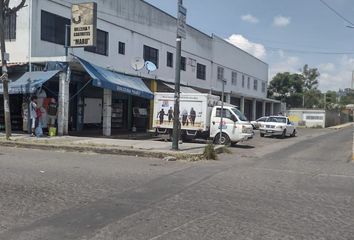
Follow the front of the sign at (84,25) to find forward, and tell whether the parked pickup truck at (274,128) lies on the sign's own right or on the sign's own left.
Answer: on the sign's own left

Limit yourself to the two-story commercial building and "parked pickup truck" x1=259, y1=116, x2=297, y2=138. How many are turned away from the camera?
0

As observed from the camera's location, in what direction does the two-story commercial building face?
facing the viewer and to the right of the viewer

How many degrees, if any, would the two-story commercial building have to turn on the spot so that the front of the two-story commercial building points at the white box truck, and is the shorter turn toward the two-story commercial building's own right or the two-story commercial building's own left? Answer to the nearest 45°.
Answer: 0° — it already faces it

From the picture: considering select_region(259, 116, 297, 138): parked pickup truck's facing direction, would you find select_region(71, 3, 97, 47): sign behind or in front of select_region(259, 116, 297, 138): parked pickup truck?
in front

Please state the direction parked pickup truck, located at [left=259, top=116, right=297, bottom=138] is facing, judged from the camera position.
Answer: facing the viewer and to the left of the viewer

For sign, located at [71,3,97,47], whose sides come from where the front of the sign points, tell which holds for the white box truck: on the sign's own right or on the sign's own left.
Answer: on the sign's own left

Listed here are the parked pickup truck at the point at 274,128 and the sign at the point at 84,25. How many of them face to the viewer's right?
0

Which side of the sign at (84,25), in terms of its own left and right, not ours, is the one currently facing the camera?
front

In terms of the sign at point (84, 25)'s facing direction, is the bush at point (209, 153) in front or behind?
in front
